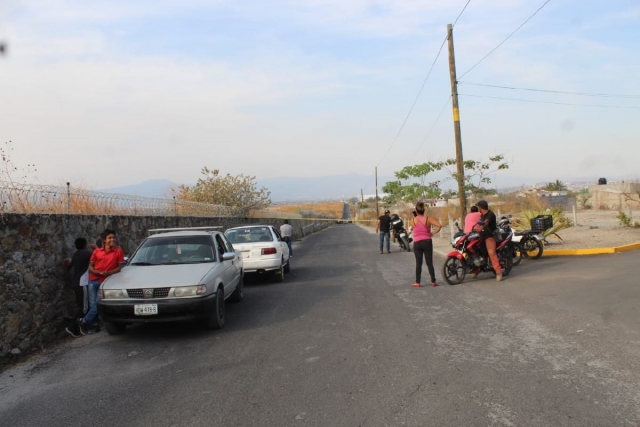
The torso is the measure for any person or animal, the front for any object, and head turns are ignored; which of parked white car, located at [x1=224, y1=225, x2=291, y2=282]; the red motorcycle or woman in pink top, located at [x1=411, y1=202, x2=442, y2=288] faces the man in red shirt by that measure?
the red motorcycle

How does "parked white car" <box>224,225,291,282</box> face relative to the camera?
away from the camera

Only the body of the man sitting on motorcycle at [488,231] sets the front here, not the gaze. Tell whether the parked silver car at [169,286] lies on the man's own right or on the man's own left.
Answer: on the man's own left

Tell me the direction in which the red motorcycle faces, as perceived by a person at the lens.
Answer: facing the viewer and to the left of the viewer

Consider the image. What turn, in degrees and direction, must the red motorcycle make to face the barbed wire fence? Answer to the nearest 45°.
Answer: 0° — it already faces it

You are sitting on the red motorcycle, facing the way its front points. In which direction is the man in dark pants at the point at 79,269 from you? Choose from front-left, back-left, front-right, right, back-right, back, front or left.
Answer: front

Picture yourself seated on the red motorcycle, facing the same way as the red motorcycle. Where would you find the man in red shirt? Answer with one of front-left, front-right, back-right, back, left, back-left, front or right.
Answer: front

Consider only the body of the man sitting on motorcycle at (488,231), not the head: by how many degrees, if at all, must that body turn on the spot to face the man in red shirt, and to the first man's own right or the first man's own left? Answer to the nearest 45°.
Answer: approximately 45° to the first man's own left

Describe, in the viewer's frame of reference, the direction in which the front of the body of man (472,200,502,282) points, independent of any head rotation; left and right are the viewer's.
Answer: facing to the left of the viewer

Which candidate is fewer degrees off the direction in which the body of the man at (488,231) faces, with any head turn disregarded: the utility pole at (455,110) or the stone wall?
the stone wall

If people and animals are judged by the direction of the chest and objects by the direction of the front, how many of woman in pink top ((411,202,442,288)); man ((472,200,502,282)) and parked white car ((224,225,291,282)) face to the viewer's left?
1
